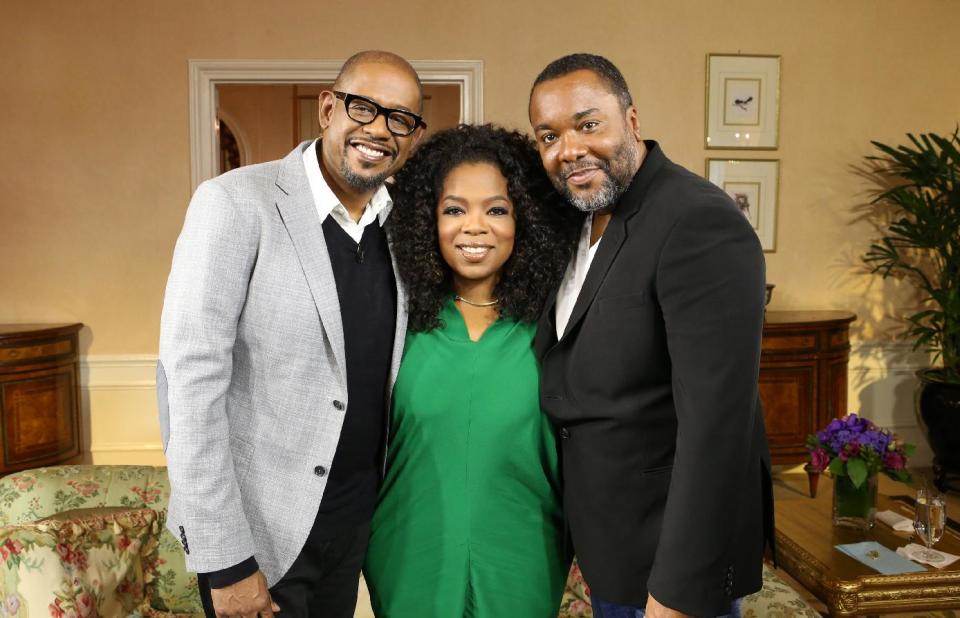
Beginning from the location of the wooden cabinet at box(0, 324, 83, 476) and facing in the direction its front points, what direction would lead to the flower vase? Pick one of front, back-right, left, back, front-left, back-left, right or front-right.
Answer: front-left

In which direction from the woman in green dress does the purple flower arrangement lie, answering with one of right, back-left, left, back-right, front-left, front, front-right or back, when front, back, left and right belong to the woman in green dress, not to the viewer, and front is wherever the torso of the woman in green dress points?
back-left

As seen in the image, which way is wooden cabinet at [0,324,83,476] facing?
toward the camera

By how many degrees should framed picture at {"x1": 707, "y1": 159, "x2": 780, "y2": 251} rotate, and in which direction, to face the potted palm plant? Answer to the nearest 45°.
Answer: approximately 90° to its left

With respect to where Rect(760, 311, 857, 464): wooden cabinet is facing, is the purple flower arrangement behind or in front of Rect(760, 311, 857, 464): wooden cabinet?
in front

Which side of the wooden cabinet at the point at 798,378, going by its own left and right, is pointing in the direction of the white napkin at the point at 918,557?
front

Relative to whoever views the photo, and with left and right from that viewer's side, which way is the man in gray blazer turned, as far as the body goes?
facing the viewer and to the right of the viewer

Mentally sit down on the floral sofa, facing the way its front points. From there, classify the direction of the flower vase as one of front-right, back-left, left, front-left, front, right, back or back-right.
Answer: left

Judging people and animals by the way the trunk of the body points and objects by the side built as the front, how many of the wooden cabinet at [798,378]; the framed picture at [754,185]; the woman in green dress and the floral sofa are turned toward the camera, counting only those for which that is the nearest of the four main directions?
4

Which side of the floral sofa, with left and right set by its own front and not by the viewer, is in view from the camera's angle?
front

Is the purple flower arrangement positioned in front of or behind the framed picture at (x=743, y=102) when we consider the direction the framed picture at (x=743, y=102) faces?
in front
